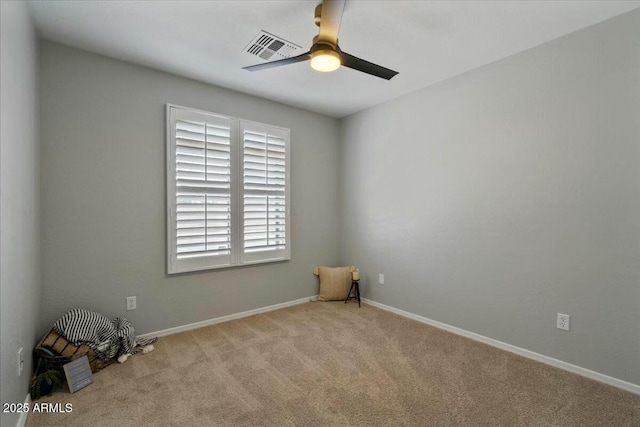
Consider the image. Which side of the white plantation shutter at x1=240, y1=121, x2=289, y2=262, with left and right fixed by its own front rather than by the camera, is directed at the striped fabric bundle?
right

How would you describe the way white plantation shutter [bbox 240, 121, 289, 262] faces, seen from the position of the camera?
facing the viewer and to the right of the viewer
